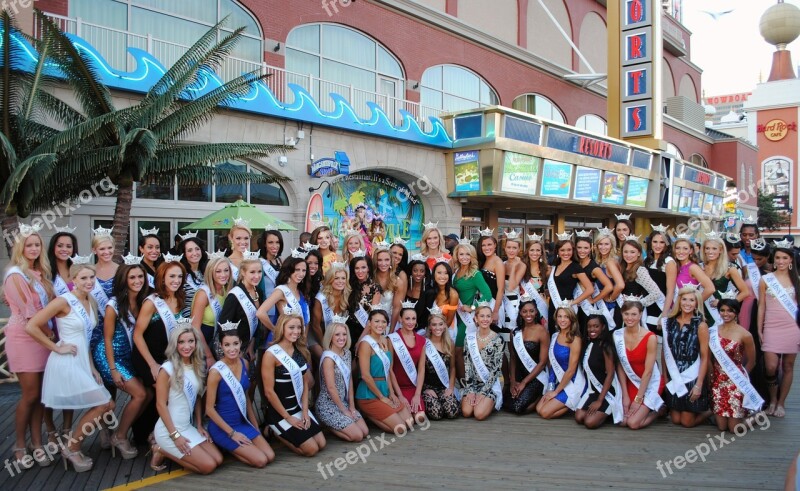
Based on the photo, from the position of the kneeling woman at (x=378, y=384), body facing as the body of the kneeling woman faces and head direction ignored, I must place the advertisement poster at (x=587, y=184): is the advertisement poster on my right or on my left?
on my left

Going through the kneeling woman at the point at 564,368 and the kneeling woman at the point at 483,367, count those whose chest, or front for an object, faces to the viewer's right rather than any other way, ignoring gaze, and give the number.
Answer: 0

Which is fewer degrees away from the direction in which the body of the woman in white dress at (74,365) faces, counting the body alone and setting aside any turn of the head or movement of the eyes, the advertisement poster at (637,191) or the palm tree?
the advertisement poster

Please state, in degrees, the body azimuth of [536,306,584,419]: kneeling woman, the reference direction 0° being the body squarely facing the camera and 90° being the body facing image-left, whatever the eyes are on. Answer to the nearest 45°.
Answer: approximately 45°

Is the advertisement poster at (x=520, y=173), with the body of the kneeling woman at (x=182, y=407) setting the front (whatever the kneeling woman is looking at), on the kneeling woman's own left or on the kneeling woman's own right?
on the kneeling woman's own left

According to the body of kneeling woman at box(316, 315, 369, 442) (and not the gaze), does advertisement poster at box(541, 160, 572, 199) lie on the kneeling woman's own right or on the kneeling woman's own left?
on the kneeling woman's own left
